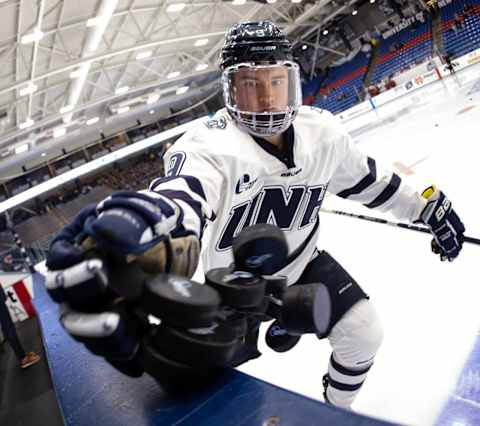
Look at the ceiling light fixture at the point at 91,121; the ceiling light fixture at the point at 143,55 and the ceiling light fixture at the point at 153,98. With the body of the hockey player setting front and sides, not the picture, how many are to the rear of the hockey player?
3

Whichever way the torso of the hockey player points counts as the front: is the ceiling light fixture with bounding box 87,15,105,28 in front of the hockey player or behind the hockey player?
behind

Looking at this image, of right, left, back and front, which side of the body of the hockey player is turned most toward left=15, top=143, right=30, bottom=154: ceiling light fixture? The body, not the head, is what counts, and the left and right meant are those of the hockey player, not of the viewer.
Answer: back

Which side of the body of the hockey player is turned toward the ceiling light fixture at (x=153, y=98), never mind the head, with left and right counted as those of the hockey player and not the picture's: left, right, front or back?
back

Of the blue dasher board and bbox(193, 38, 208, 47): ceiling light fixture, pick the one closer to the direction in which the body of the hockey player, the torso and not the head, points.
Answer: the blue dasher board

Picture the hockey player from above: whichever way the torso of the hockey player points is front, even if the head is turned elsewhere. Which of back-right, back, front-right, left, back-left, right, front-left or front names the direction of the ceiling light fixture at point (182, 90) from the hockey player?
back

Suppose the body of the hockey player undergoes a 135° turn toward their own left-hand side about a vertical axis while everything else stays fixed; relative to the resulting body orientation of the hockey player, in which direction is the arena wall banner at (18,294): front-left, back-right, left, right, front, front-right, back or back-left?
left

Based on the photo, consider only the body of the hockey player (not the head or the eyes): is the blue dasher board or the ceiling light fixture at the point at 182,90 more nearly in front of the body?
the blue dasher board

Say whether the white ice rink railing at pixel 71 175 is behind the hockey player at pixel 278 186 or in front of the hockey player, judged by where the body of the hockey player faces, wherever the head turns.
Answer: behind

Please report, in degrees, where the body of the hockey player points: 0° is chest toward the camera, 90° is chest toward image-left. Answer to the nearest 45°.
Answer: approximately 0°

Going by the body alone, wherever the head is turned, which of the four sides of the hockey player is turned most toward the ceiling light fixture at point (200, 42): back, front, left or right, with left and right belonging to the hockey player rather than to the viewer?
back

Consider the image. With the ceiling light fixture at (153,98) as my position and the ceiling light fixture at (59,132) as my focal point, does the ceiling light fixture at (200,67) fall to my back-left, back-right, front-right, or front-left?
back-left

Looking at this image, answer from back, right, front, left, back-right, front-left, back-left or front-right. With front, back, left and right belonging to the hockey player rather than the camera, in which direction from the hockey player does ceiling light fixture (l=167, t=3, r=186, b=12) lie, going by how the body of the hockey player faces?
back

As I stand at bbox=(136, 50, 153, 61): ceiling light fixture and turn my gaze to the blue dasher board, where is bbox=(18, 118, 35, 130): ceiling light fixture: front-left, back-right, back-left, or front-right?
back-right
